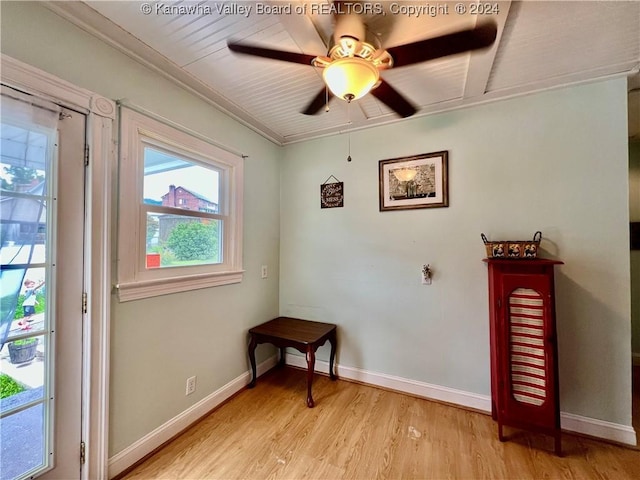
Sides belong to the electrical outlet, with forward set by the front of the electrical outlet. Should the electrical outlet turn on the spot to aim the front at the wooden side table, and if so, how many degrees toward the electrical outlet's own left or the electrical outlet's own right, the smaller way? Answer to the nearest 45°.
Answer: approximately 45° to the electrical outlet's own left

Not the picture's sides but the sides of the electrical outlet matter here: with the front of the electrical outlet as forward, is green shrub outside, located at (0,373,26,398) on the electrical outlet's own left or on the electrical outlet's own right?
on the electrical outlet's own right

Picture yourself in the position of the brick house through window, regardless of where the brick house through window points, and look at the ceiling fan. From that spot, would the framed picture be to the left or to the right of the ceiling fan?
left

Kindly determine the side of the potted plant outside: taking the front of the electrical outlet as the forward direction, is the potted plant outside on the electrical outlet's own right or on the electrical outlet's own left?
on the electrical outlet's own right

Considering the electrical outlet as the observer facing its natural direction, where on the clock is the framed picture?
The framed picture is roughly at 11 o'clock from the electrical outlet.

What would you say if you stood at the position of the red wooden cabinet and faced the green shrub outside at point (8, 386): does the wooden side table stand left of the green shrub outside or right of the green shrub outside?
right

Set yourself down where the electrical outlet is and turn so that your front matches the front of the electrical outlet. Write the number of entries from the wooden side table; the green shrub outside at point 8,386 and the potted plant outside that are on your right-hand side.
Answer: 2

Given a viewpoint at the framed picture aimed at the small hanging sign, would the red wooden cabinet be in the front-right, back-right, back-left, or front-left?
back-left

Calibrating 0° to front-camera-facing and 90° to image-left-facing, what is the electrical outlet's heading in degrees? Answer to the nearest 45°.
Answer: approximately 315°
